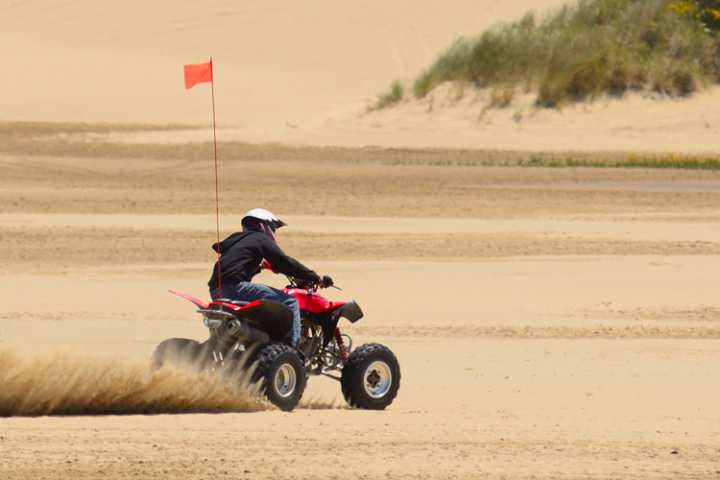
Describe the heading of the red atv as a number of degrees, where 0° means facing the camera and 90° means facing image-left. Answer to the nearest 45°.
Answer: approximately 225°

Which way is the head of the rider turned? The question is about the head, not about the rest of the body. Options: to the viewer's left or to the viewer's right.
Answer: to the viewer's right
